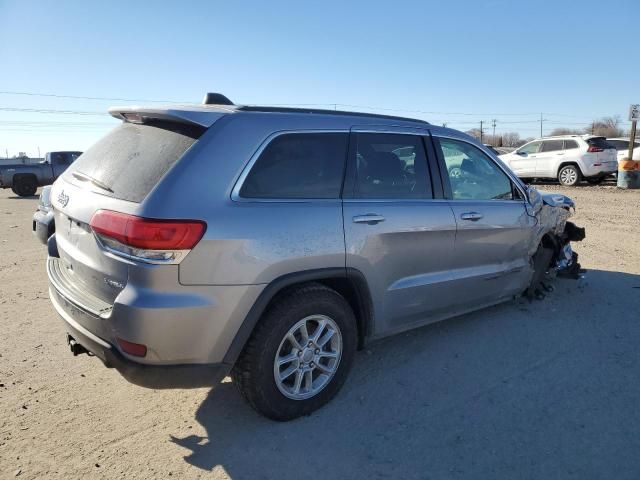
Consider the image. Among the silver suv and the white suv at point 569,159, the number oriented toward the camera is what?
0

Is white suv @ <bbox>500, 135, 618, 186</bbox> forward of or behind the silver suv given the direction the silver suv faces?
forward

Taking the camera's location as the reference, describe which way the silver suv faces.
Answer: facing away from the viewer and to the right of the viewer

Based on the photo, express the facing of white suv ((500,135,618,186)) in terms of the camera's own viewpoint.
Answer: facing away from the viewer and to the left of the viewer

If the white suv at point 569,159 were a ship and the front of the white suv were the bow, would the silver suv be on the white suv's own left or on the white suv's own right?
on the white suv's own left
